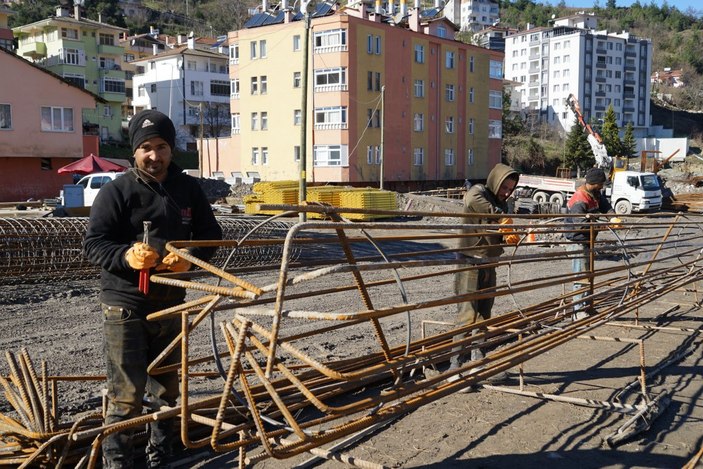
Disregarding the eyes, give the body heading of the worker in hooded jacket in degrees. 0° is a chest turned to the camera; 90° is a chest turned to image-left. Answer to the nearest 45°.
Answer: approximately 270°

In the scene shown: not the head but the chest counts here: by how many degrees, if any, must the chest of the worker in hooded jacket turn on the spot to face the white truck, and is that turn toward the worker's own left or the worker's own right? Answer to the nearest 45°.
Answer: approximately 90° to the worker's own left

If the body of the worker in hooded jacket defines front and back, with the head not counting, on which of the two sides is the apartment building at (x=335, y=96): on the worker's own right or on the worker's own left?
on the worker's own left

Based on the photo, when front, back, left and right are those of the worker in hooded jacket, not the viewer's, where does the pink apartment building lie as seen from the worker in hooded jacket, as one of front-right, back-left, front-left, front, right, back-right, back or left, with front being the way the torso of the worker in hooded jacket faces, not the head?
back-left

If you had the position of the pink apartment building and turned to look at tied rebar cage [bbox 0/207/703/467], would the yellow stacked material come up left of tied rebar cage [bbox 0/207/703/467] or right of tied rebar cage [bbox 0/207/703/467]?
left

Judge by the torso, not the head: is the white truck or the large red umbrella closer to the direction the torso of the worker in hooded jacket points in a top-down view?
the white truck

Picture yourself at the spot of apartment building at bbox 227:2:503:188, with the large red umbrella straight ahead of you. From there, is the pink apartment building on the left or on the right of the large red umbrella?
right
